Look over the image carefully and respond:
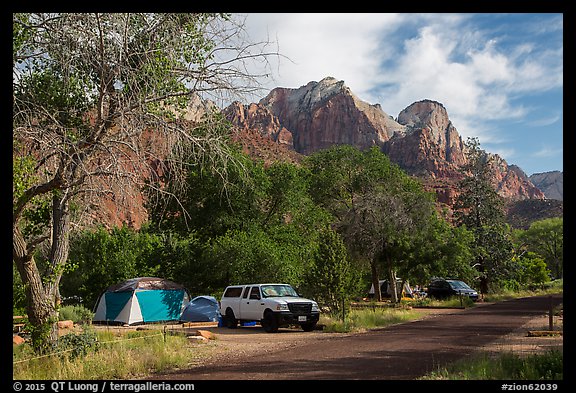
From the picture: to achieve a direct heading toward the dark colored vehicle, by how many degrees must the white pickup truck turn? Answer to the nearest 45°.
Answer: approximately 90° to its left

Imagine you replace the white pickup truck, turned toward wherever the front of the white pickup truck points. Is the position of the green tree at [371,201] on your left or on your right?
on your left

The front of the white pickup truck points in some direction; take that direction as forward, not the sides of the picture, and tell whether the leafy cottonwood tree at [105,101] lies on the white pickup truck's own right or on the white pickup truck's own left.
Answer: on the white pickup truck's own right

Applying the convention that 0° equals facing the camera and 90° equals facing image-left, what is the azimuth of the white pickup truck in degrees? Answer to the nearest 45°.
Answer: approximately 315°

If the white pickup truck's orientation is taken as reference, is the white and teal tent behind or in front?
behind

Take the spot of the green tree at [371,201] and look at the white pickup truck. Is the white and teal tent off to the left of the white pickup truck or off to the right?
right

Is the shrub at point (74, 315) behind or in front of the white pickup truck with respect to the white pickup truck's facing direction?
behind

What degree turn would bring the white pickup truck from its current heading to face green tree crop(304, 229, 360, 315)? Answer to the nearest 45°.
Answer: approximately 45° to its left
